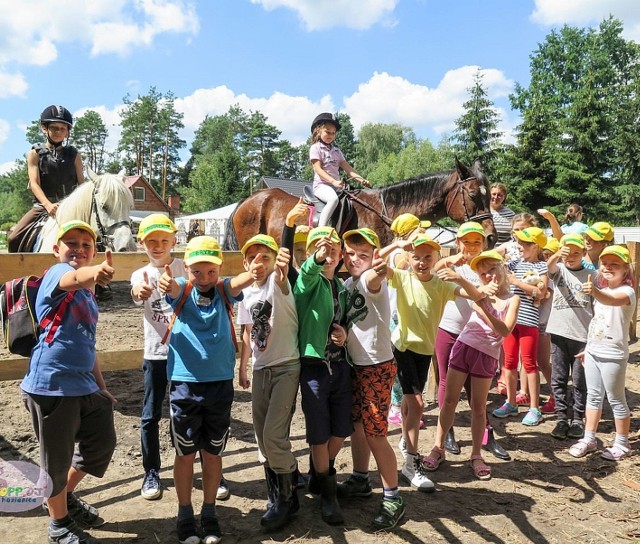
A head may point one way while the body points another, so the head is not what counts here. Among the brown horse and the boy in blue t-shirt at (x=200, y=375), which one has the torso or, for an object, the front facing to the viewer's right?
the brown horse

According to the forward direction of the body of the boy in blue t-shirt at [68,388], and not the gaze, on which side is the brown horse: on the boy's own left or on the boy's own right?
on the boy's own left

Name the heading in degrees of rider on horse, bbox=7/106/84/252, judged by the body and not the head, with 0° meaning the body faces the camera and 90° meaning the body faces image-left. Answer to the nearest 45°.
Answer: approximately 315°

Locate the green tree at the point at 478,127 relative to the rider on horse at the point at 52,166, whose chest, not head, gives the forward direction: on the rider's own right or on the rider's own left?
on the rider's own left

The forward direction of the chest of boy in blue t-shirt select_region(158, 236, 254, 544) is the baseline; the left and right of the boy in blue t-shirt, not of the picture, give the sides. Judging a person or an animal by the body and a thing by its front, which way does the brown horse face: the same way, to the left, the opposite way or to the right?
to the left

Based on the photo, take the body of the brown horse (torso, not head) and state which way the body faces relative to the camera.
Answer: to the viewer's right

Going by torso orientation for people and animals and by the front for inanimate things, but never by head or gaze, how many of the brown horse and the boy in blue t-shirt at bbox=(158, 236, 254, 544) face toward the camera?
1

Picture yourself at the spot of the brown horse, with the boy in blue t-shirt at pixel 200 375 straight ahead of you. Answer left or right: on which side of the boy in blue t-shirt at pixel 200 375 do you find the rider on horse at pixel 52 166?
right

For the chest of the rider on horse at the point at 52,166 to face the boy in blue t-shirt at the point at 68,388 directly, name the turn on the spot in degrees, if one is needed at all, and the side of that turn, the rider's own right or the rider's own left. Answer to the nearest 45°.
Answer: approximately 45° to the rider's own right

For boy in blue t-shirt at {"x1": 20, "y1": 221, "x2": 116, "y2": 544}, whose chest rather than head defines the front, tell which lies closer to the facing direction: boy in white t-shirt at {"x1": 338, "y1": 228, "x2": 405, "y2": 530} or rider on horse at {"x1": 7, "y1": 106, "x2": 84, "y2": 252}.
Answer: the boy in white t-shirt

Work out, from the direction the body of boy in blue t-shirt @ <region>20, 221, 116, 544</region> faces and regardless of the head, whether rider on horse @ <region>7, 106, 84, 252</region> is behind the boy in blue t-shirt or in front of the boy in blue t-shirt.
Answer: behind

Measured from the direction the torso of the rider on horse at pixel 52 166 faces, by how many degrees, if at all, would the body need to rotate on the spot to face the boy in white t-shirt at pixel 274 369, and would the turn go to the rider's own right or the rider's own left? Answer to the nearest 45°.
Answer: approximately 45° to the rider's own right

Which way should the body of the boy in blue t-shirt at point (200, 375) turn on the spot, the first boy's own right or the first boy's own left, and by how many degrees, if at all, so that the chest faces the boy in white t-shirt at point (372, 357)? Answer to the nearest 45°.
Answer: approximately 90° to the first boy's own left
